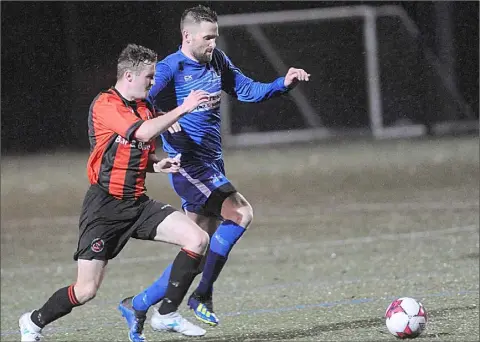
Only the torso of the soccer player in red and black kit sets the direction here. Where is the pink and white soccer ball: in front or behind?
in front

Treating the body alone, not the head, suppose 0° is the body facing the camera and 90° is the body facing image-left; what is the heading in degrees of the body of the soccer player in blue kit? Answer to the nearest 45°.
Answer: approximately 315°

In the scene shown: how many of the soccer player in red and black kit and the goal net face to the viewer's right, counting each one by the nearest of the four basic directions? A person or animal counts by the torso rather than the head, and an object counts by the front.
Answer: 1

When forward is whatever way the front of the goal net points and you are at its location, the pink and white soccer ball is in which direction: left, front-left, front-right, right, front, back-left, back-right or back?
front-left

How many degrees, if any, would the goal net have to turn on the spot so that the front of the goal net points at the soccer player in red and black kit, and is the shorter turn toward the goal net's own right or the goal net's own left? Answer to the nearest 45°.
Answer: approximately 45° to the goal net's own left

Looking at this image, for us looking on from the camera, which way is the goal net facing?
facing the viewer and to the left of the viewer

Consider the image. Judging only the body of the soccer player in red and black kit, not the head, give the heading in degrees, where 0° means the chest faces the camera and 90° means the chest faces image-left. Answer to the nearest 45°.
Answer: approximately 270°

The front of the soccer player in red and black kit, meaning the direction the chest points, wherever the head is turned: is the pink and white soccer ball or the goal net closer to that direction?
the pink and white soccer ball

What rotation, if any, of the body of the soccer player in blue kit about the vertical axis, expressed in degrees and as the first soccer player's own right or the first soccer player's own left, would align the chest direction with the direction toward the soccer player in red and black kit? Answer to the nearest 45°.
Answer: approximately 90° to the first soccer player's own right
